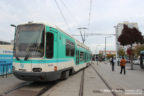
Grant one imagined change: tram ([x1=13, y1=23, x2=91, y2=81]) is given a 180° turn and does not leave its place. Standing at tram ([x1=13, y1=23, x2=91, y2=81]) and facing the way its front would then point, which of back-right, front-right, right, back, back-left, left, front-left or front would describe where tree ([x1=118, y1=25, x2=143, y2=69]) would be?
front

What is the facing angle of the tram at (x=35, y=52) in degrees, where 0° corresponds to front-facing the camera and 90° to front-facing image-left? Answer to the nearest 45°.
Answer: approximately 45°
